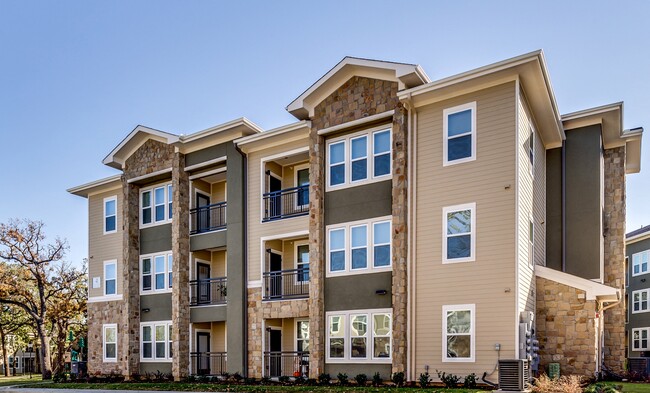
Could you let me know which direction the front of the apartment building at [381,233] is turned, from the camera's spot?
facing the viewer and to the left of the viewer

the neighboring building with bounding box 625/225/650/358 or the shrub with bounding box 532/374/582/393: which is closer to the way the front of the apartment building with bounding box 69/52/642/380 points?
the shrub

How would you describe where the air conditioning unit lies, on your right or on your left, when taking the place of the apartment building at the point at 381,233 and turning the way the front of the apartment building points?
on your left

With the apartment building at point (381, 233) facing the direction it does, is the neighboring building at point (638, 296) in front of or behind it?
behind

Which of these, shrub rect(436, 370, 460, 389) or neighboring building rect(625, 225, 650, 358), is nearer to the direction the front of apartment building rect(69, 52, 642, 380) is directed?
the shrub

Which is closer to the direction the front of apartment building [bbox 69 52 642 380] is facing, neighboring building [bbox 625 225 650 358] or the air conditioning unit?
the air conditioning unit

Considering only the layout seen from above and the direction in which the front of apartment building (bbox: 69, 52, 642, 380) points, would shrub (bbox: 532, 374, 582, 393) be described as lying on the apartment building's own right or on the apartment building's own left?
on the apartment building's own left
